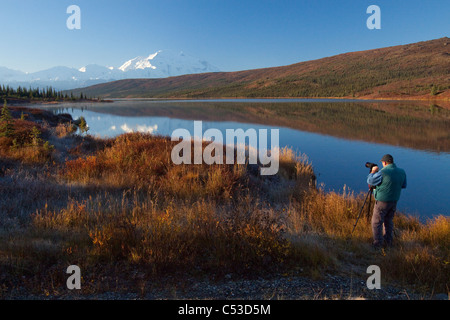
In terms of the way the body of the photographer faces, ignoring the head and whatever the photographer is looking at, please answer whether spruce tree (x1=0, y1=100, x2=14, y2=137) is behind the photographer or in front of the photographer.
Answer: in front

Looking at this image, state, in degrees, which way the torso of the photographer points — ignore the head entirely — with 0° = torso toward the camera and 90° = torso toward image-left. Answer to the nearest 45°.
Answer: approximately 135°
